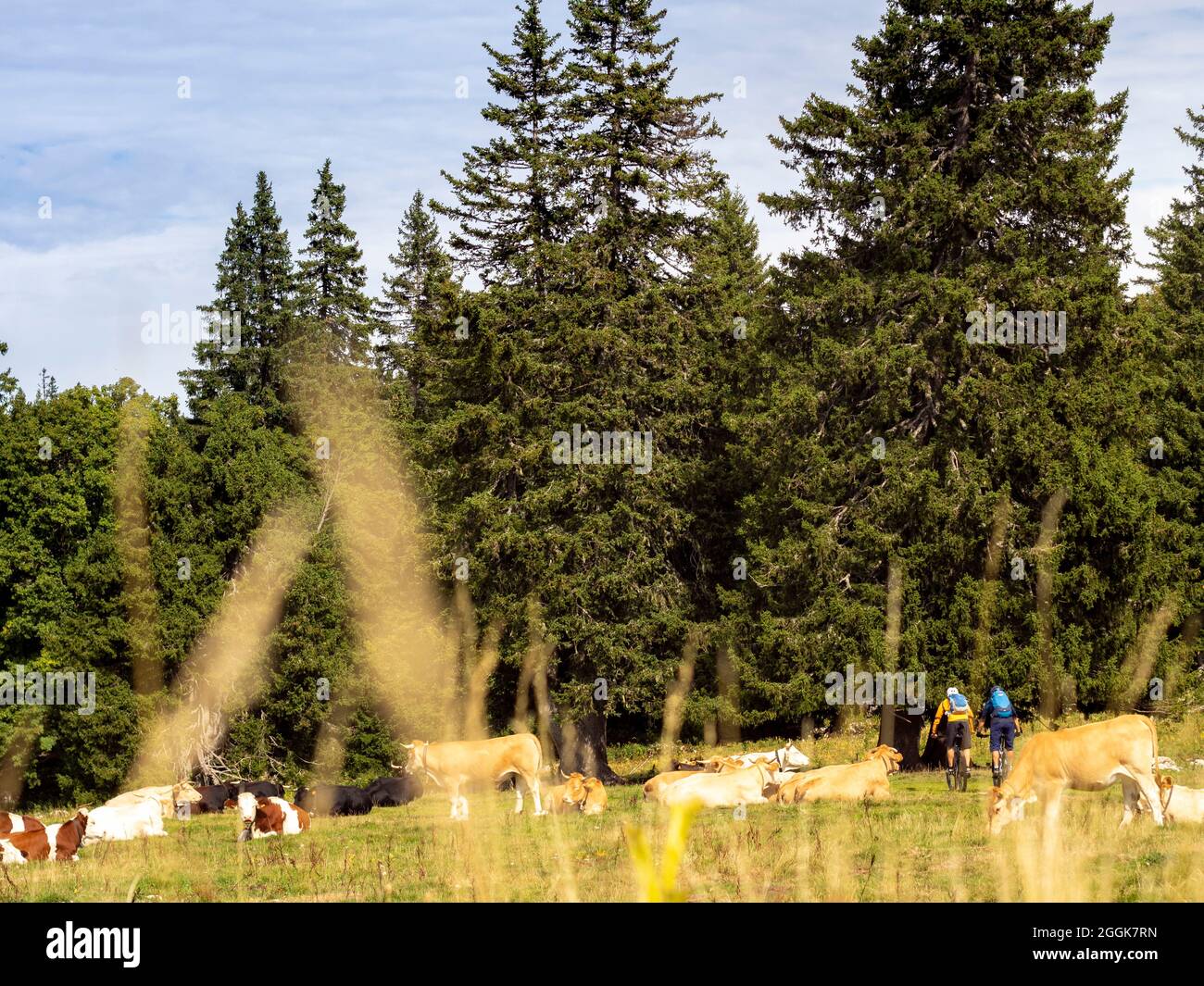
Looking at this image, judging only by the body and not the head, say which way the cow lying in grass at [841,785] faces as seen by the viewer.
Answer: to the viewer's right

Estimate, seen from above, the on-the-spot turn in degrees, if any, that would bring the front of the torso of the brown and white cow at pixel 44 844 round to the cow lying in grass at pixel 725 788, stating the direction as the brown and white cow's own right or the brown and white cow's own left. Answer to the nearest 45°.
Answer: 0° — it already faces it

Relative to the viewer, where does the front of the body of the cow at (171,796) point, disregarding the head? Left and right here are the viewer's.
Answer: facing to the right of the viewer

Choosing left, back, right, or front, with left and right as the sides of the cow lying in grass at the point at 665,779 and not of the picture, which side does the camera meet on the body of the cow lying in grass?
right

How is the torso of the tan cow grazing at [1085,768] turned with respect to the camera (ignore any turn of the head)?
to the viewer's left

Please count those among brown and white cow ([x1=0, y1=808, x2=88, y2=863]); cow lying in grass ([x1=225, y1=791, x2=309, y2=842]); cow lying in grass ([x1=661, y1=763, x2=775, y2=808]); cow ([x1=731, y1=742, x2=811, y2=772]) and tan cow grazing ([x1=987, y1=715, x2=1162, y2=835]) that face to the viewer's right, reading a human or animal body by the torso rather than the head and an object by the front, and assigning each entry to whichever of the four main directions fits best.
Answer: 3

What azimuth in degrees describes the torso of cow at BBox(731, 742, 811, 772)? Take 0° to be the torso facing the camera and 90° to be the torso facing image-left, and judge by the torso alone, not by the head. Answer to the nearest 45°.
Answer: approximately 270°

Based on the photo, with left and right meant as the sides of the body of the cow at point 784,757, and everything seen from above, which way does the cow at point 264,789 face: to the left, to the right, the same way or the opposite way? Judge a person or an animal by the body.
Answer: the opposite way

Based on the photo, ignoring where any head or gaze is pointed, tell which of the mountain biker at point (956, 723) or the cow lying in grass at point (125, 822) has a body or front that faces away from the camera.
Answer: the mountain biker

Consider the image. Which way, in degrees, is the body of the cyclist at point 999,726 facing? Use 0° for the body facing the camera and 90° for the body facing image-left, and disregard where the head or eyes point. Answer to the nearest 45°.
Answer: approximately 180°

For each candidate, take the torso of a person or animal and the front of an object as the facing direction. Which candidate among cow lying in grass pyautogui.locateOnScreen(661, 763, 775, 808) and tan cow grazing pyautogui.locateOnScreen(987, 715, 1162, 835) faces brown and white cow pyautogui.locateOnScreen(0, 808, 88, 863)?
the tan cow grazing

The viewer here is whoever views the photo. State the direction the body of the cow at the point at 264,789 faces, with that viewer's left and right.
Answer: facing to the left of the viewer
